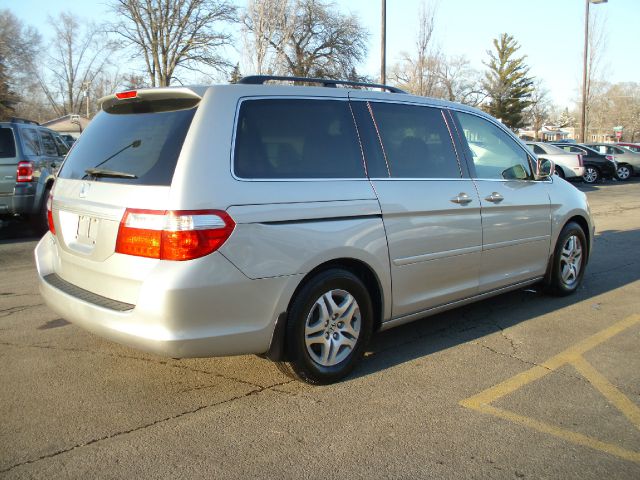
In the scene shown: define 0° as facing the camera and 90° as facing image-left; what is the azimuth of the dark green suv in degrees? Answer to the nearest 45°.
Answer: approximately 225°

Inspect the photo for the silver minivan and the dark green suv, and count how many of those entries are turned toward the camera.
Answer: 0

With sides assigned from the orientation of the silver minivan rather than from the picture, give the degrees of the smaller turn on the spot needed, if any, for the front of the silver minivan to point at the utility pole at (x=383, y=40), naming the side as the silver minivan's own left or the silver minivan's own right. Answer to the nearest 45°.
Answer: approximately 45° to the silver minivan's own left

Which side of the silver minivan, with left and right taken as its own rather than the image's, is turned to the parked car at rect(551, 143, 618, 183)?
front

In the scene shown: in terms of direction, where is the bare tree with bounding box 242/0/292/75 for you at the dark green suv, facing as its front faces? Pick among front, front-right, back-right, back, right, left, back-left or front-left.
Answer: front

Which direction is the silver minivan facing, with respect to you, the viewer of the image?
facing away from the viewer and to the right of the viewer

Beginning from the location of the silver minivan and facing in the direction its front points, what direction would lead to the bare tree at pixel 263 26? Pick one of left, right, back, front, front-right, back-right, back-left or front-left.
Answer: front-left

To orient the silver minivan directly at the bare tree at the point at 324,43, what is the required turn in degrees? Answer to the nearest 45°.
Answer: approximately 45° to its left

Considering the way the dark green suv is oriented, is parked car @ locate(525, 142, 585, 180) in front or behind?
in front

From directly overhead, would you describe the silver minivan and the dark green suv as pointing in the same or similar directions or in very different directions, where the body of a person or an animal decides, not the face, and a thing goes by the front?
same or similar directions

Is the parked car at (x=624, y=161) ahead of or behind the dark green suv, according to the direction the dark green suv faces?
ahead

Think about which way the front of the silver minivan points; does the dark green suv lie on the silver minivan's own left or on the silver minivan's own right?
on the silver minivan's own left

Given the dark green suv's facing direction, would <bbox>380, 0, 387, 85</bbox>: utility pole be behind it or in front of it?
in front
